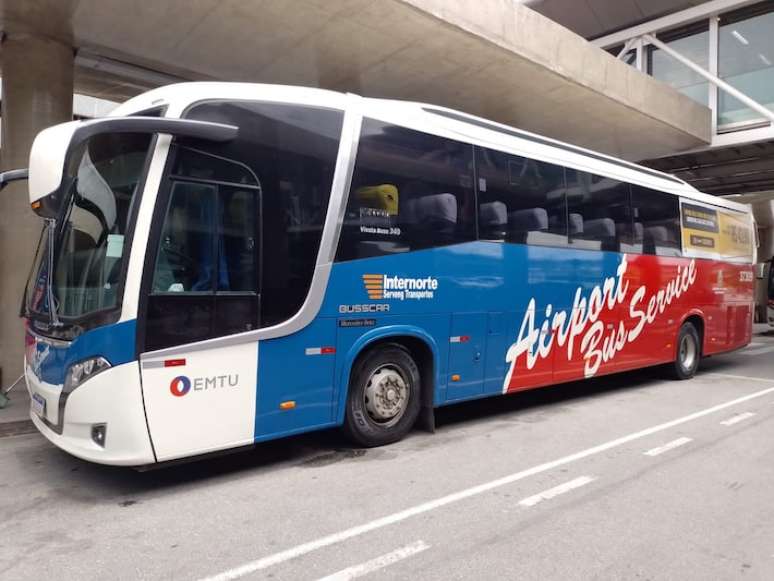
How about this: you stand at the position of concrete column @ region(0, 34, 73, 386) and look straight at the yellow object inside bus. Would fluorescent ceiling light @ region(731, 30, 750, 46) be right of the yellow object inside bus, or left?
left

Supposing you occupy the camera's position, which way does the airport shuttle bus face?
facing the viewer and to the left of the viewer

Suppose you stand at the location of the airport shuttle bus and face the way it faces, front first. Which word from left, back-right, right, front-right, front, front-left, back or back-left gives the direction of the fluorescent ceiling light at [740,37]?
back
